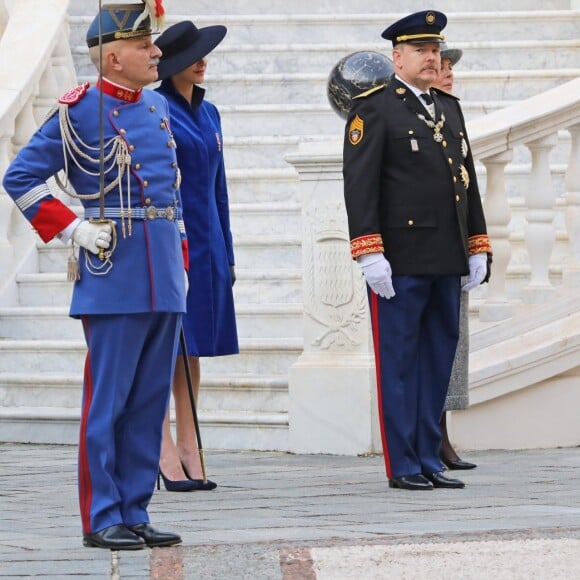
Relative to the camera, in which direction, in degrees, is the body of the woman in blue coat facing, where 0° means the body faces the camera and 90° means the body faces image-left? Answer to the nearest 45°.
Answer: approximately 315°

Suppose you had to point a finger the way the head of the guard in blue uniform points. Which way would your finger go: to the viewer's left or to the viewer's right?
to the viewer's right

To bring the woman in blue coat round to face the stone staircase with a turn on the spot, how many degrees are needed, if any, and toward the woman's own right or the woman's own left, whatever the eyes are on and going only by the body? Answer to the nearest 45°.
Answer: approximately 135° to the woman's own left

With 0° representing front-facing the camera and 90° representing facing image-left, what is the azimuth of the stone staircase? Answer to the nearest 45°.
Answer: approximately 0°

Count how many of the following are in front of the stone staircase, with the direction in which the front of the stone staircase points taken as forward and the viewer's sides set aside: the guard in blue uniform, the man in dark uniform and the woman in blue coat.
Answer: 3

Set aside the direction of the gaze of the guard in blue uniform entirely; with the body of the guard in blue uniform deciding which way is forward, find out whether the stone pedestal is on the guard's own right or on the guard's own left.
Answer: on the guard's own left

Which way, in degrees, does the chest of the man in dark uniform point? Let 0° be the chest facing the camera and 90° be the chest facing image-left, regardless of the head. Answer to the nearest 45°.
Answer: approximately 315°
